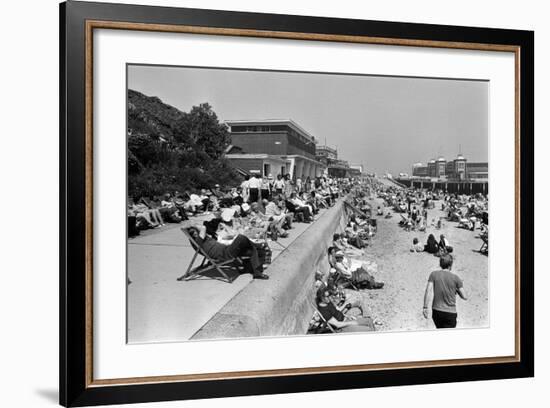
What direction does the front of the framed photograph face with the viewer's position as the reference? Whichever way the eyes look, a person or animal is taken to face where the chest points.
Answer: facing the viewer and to the right of the viewer
